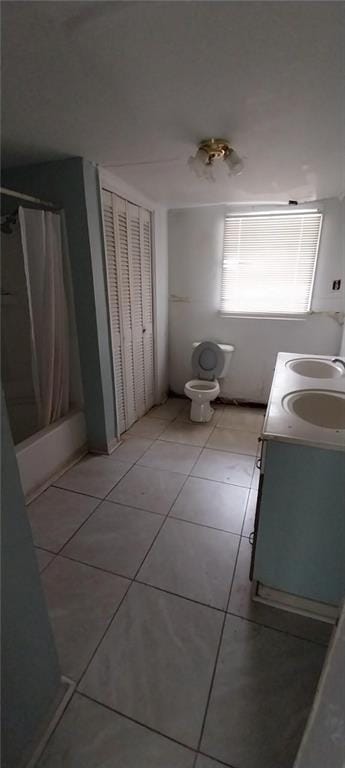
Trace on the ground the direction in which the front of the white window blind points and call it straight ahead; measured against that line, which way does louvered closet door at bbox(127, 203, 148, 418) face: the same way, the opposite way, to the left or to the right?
to the left

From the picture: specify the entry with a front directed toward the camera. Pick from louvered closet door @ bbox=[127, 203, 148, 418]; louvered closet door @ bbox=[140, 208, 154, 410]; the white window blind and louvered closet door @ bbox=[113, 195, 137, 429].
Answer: the white window blind

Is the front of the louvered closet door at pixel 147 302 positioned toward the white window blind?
yes

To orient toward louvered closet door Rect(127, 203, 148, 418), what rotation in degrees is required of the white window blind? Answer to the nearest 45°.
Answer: approximately 45° to its right

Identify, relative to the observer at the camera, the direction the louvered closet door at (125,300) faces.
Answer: facing to the right of the viewer

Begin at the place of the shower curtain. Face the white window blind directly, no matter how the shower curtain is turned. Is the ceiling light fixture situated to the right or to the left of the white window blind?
right

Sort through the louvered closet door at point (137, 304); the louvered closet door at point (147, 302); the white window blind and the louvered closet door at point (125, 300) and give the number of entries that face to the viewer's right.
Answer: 3

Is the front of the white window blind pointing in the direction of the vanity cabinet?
yes

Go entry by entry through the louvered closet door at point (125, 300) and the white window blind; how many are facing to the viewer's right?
1

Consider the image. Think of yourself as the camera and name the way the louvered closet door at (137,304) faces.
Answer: facing to the right of the viewer

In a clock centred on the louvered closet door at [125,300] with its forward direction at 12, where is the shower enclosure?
The shower enclosure is roughly at 5 o'clock from the louvered closet door.

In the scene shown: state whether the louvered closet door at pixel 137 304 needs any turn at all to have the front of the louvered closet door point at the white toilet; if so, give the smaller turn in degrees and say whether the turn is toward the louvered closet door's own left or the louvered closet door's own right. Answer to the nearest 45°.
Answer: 0° — it already faces it
